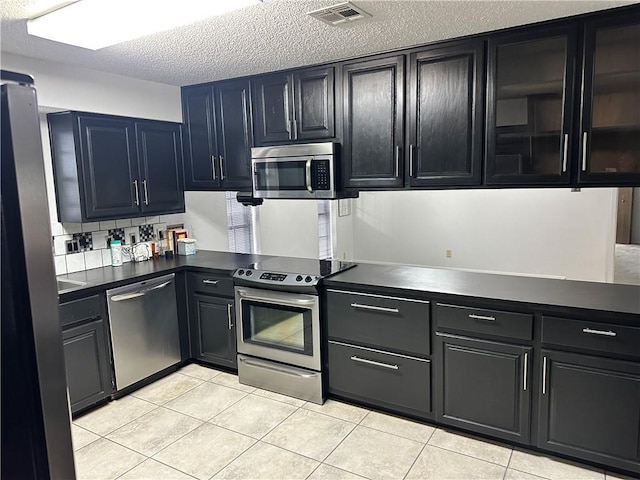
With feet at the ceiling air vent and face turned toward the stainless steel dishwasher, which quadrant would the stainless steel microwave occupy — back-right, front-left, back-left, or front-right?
front-right

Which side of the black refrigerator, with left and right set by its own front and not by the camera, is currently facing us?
right

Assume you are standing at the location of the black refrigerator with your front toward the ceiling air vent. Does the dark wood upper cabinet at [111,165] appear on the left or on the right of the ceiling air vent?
left

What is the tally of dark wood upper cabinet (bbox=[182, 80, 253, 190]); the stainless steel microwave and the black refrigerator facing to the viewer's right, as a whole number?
1

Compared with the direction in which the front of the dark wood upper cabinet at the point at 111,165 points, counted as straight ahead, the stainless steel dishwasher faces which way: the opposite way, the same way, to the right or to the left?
the same way

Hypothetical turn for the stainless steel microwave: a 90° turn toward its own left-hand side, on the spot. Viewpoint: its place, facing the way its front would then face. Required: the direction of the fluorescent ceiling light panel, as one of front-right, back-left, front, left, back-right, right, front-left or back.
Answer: right

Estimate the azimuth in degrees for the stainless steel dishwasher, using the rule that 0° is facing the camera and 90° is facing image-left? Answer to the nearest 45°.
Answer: approximately 315°

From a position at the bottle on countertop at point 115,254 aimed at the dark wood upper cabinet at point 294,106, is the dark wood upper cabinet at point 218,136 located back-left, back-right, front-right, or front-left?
front-left

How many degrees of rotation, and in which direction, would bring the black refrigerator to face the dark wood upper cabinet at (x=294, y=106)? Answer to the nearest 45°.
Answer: approximately 45° to its left

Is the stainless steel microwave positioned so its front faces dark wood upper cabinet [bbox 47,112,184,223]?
no
